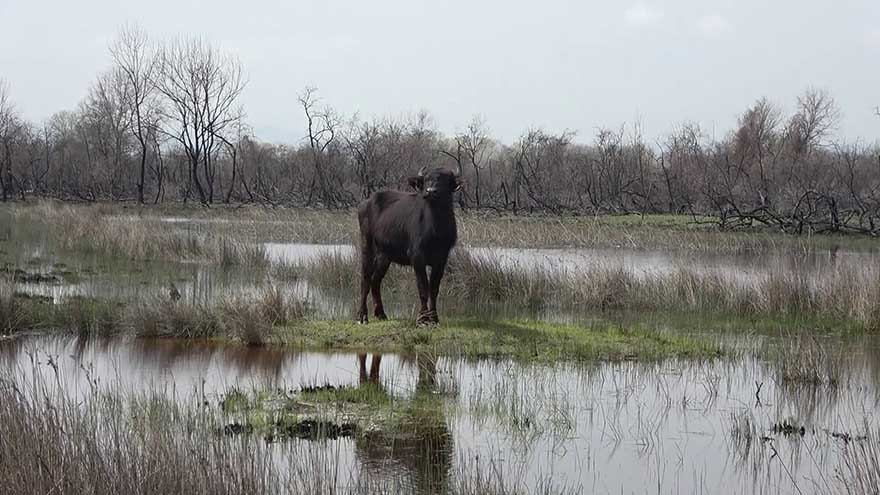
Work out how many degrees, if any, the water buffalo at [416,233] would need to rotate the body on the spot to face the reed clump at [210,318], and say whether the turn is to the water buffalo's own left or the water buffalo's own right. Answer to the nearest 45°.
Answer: approximately 135° to the water buffalo's own right

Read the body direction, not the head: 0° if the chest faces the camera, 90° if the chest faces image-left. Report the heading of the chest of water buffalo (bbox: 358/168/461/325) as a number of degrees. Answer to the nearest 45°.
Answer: approximately 315°

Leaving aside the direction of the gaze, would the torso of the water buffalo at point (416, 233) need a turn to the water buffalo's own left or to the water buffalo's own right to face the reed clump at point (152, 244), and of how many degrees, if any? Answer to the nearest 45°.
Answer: approximately 180°
